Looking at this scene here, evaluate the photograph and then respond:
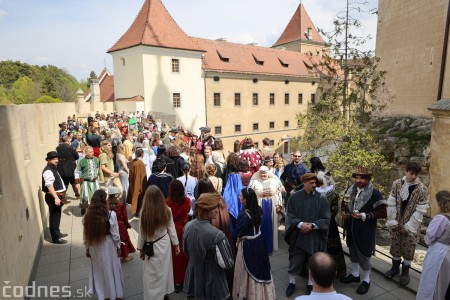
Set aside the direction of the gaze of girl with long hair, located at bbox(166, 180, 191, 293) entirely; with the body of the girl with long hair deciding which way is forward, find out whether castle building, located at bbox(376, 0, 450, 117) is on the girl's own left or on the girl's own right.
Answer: on the girl's own right

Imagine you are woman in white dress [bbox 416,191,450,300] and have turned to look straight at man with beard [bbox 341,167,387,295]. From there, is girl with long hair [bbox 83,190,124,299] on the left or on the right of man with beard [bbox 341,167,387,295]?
left

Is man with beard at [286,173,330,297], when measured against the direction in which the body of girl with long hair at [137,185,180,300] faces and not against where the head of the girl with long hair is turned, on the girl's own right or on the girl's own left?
on the girl's own right

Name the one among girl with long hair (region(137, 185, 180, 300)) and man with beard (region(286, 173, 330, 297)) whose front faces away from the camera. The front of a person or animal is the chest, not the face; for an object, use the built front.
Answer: the girl with long hair

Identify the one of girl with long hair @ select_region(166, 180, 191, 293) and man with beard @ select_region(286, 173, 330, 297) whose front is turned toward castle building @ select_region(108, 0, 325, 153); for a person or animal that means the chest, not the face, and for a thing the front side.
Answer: the girl with long hair

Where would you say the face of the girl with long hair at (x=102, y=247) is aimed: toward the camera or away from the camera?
away from the camera

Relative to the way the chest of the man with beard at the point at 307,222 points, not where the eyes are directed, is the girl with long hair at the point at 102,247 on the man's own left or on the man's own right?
on the man's own right

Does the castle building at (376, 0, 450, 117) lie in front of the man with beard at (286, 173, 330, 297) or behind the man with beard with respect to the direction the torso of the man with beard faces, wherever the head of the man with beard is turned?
behind

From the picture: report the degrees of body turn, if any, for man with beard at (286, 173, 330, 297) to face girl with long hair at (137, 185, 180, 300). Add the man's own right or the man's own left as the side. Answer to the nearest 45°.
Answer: approximately 45° to the man's own right

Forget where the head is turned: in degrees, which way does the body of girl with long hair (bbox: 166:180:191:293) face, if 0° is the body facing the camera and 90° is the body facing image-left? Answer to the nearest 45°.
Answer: approximately 180°

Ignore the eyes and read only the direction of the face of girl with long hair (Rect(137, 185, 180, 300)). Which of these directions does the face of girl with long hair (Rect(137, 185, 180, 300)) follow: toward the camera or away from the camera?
away from the camera

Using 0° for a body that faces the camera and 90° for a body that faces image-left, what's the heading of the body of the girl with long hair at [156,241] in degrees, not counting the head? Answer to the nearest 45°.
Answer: approximately 180°

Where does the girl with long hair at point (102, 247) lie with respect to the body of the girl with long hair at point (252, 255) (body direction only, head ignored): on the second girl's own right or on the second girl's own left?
on the second girl's own left
